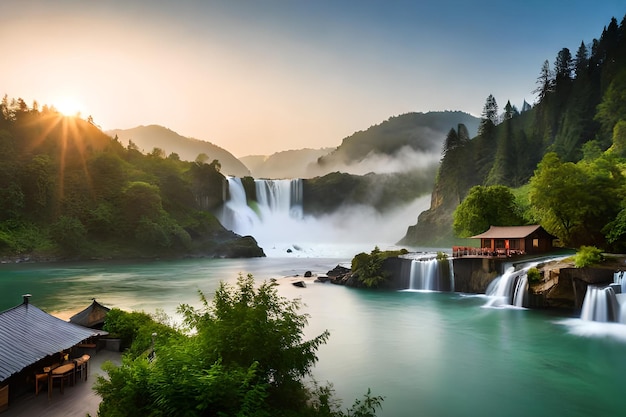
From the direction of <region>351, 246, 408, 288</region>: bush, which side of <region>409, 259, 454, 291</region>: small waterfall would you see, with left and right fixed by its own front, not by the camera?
right

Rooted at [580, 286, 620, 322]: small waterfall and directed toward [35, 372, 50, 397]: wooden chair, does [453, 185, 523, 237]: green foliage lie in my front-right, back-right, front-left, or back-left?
back-right

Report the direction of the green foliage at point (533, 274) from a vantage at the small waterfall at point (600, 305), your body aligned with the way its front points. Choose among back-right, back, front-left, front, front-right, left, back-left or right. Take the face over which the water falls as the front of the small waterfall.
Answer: back-right

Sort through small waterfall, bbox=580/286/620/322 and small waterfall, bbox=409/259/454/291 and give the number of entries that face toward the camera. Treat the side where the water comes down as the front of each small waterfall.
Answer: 2

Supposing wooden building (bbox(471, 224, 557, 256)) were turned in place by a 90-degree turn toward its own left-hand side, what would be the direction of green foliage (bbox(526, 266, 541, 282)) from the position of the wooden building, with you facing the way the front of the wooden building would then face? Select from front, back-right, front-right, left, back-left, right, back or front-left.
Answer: front-right

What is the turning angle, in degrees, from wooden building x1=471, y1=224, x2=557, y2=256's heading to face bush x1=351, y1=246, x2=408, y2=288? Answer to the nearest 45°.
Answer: approximately 45° to its right
